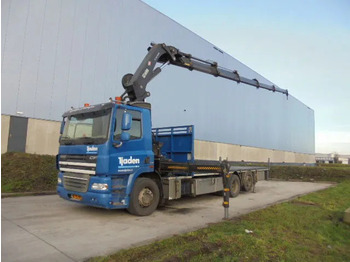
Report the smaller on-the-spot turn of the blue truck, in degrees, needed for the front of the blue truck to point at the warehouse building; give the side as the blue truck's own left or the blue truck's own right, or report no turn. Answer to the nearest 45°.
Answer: approximately 90° to the blue truck's own right

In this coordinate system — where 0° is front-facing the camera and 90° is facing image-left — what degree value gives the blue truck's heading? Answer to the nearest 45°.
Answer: approximately 45°
